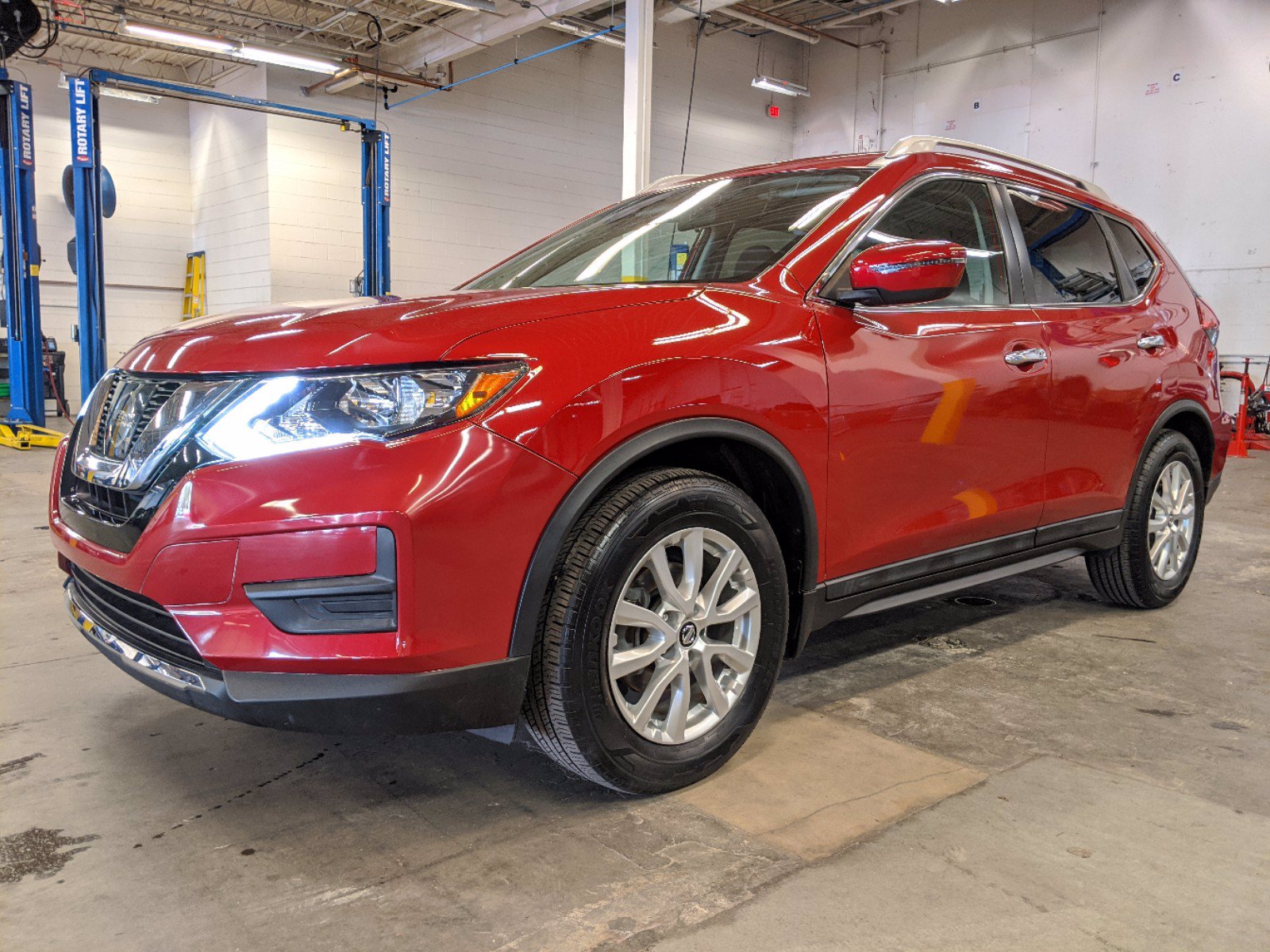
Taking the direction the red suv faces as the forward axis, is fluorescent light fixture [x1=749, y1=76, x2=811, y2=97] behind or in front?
behind

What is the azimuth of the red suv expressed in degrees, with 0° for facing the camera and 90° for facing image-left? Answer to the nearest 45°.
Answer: approximately 45°

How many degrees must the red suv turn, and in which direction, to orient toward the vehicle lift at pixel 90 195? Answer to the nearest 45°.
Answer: approximately 90° to its right

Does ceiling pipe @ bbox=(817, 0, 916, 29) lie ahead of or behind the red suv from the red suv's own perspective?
behind

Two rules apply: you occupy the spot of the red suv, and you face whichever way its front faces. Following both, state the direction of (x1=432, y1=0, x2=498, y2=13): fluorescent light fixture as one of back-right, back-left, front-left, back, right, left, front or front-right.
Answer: back-right

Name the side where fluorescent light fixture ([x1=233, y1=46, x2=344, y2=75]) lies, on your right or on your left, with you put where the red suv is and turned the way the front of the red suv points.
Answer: on your right

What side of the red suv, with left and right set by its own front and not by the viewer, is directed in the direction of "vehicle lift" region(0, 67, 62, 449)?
right
